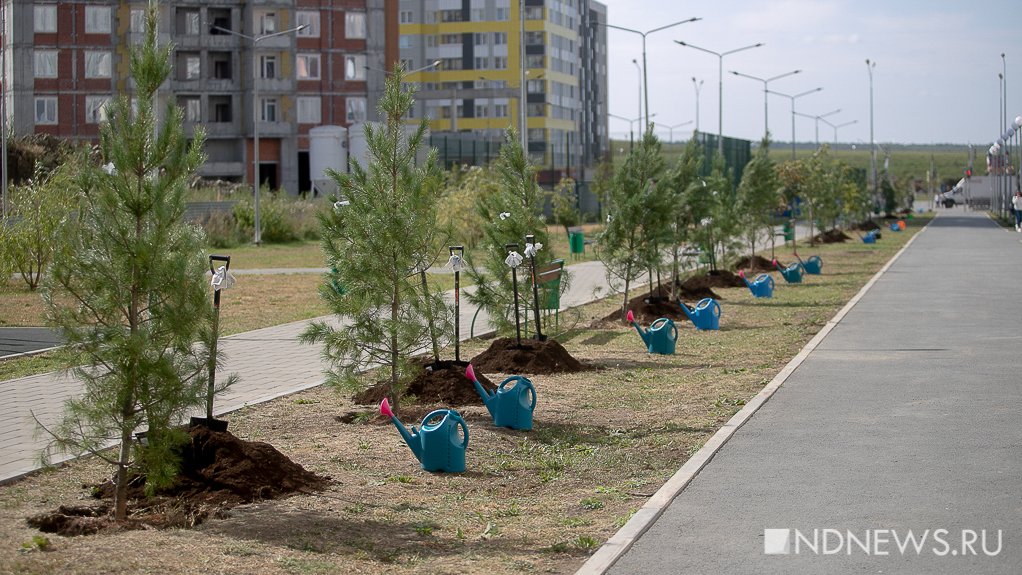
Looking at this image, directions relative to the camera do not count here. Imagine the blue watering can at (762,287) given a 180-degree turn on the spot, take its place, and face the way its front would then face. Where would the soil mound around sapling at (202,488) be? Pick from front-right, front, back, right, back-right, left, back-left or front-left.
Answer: right

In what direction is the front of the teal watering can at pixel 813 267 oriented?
to the viewer's left

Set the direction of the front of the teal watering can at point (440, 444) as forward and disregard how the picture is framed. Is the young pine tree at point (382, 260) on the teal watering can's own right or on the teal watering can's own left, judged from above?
on the teal watering can's own right

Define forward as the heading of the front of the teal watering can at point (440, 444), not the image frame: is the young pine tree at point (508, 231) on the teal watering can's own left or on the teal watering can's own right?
on the teal watering can's own right

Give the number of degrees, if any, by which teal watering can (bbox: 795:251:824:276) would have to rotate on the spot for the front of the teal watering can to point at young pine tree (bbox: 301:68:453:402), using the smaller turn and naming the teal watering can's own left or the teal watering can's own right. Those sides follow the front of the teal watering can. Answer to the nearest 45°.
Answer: approximately 90° to the teal watering can's own left

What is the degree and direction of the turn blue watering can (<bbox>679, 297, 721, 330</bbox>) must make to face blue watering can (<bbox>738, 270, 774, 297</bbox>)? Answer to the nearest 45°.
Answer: approximately 90° to its right

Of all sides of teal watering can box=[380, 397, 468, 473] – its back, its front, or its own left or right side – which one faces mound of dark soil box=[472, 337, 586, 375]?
right

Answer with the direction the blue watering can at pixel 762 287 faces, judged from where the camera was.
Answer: facing to the left of the viewer

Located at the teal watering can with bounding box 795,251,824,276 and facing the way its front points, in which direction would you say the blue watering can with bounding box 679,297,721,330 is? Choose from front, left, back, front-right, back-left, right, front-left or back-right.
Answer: left

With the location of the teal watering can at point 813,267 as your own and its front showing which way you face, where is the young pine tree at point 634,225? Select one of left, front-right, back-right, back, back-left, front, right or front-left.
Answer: left

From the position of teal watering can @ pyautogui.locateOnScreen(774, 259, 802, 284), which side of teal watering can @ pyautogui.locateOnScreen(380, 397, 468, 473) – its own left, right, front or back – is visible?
right

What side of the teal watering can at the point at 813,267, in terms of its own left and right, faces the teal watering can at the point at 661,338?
left

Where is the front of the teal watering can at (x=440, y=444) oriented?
to the viewer's left

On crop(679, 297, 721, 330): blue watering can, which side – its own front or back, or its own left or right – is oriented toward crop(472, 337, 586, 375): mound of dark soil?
left

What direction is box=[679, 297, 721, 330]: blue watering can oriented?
to the viewer's left
